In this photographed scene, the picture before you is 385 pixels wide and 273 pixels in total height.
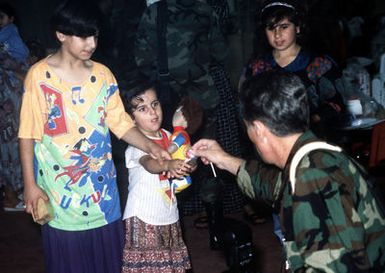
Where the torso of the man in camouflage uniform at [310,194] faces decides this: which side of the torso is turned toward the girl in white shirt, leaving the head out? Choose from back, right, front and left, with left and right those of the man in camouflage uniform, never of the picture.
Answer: front

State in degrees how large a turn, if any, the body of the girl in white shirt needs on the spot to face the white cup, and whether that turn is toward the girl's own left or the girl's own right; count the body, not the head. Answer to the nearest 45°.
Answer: approximately 90° to the girl's own left

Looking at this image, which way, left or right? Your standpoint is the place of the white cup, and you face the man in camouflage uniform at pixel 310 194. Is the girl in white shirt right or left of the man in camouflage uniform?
right

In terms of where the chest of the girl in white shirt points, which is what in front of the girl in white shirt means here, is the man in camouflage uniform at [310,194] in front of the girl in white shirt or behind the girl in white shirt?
in front

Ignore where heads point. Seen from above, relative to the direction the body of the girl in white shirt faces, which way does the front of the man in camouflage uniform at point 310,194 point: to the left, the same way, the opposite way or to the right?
the opposite way

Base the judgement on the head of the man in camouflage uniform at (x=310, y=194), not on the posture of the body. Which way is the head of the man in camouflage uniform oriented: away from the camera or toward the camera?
away from the camera

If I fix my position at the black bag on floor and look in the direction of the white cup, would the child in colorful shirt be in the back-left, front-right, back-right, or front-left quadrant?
back-left

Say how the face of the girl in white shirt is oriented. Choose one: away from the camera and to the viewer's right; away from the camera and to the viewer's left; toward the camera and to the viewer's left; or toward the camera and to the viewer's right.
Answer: toward the camera and to the viewer's right

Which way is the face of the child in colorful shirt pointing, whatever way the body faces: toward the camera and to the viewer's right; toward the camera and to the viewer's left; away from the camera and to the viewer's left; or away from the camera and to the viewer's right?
toward the camera and to the viewer's right

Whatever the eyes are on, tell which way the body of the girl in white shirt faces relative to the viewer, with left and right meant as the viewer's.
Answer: facing the viewer and to the right of the viewer

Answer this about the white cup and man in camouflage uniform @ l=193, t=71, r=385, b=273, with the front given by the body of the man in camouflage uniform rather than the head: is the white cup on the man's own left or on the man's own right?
on the man's own right

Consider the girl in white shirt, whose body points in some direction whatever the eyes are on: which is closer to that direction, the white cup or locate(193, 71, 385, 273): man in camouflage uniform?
the man in camouflage uniform

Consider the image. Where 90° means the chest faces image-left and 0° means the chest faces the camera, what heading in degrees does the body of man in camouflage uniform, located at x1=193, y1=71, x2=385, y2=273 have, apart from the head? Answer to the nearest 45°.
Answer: approximately 135°

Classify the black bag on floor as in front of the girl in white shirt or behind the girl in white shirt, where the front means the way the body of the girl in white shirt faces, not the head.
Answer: in front

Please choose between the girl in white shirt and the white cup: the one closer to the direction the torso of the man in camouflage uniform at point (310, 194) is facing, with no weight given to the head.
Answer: the girl in white shirt
